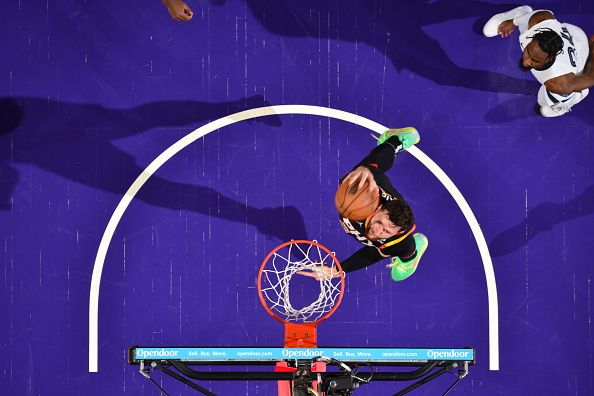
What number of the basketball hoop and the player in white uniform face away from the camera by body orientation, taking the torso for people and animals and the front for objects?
1

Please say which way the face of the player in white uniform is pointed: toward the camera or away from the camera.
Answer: toward the camera

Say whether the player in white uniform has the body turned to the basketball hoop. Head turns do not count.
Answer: yes

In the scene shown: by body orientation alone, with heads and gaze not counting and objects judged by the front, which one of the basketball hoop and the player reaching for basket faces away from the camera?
the basketball hoop

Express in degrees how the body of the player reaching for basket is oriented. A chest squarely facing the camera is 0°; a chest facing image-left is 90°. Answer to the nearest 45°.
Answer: approximately 45°

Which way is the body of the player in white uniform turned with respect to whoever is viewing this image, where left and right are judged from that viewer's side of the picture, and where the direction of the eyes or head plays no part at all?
facing to the left of the viewer

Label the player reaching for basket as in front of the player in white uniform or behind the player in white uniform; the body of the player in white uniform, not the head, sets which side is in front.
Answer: in front
